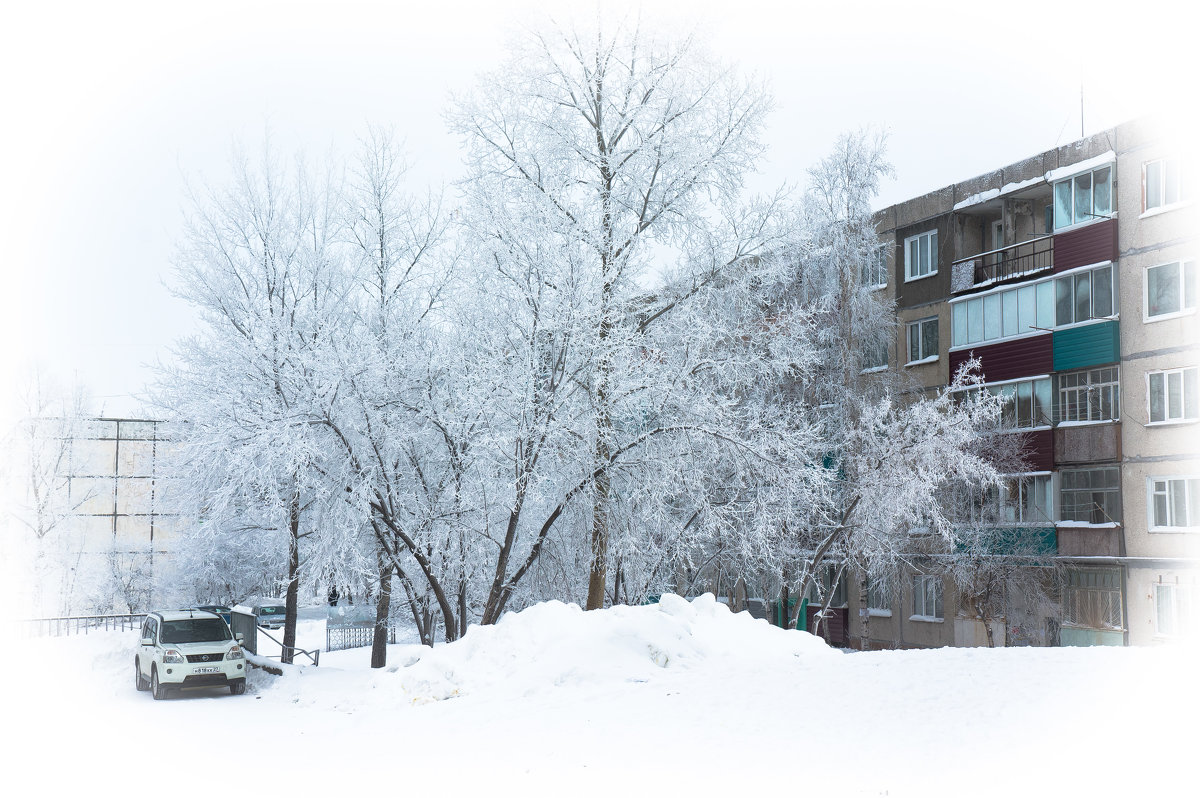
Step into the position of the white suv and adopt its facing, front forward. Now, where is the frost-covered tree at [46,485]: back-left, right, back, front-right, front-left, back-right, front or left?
back

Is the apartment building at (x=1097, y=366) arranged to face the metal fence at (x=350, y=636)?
no

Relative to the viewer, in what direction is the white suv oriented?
toward the camera

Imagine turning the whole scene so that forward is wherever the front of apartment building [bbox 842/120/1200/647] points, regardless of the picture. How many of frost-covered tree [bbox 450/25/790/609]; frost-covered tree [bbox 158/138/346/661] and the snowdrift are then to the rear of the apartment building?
0

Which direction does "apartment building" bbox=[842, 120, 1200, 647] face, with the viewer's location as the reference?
facing the viewer and to the left of the viewer

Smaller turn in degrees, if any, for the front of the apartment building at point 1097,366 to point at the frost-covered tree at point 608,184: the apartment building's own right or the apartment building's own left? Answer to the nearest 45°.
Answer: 0° — it already faces it

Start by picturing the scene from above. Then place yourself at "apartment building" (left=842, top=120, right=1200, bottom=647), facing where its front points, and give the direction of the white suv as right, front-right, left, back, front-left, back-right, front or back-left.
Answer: front

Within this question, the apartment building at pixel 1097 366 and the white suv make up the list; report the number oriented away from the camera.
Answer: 0

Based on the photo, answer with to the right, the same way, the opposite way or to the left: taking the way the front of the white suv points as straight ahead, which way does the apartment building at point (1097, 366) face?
to the right

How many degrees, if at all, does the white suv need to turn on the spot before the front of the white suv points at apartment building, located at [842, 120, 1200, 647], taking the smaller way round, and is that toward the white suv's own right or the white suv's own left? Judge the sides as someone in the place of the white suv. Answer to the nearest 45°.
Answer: approximately 90° to the white suv's own left

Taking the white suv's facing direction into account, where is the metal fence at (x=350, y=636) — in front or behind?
behind

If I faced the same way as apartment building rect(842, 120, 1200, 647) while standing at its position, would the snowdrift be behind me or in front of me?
in front
